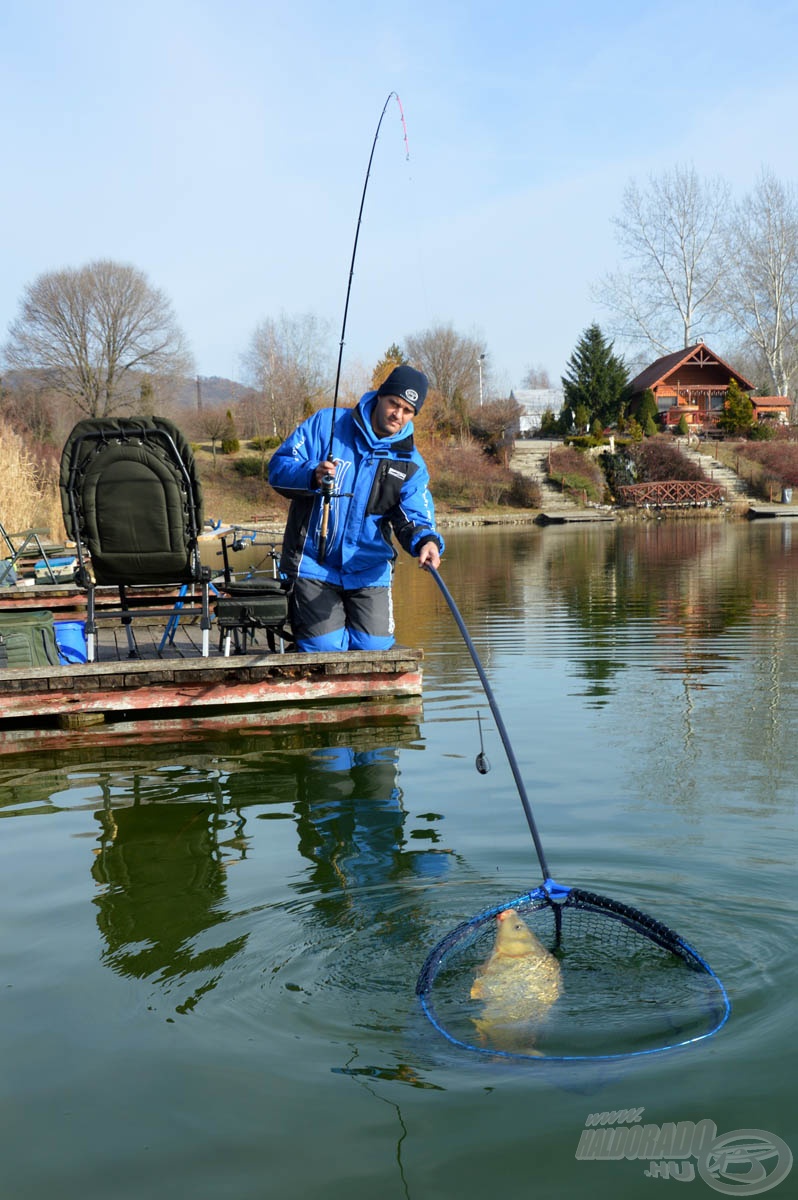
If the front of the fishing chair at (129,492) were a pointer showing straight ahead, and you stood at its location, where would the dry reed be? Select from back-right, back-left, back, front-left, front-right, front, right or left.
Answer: front

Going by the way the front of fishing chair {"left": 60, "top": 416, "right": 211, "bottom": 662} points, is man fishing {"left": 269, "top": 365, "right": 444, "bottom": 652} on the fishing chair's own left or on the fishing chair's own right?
on the fishing chair's own right

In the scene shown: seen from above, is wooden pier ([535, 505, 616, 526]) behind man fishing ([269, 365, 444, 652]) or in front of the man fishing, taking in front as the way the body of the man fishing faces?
behind

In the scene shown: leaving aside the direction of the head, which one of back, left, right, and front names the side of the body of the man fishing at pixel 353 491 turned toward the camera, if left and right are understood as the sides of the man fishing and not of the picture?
front

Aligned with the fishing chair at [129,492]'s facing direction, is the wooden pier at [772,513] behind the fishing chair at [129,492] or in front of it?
in front

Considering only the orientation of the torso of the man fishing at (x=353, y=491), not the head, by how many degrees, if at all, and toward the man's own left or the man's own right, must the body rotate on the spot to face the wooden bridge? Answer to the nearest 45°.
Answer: approximately 180°

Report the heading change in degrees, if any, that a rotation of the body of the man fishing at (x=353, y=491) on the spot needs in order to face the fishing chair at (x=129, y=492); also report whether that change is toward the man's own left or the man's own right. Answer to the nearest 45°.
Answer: approximately 135° to the man's own right

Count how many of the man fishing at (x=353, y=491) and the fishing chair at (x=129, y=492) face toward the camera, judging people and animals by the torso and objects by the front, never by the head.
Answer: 1

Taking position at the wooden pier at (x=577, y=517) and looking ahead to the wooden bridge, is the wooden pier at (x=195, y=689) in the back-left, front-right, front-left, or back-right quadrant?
back-right

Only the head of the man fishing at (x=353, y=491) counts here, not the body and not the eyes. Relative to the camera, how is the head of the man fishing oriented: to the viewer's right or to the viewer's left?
to the viewer's right

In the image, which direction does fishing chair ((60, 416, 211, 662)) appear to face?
away from the camera

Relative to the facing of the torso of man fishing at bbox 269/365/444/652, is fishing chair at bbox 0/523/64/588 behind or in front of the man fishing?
behind

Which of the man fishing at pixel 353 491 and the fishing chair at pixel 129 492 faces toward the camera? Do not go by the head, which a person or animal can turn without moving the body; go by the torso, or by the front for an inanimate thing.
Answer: the man fishing

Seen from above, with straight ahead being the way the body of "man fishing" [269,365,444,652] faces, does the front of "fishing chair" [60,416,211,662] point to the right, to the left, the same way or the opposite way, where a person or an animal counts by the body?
the opposite way
